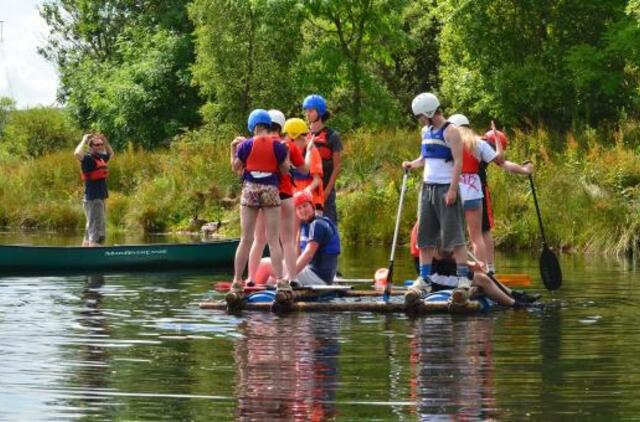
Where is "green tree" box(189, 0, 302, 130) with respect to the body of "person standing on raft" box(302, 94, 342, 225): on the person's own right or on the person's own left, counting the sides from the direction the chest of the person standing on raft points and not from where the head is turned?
on the person's own right

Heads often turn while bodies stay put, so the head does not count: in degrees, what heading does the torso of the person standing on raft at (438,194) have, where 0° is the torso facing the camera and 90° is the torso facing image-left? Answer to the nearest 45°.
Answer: approximately 45°

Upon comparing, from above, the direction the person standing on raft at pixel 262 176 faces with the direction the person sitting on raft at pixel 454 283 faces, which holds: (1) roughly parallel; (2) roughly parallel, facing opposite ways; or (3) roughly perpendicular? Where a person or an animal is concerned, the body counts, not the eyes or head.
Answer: roughly perpendicular

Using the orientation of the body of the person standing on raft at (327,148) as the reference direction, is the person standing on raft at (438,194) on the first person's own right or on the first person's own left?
on the first person's own left

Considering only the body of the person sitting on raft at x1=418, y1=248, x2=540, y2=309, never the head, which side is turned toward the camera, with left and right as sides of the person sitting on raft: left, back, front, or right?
right

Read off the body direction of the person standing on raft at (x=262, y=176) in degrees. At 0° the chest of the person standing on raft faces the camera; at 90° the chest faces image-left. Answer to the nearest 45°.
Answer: approximately 180°

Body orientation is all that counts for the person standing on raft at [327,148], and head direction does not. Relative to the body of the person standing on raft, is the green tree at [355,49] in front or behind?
behind

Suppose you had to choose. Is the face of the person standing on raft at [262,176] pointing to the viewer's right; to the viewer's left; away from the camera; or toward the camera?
away from the camera

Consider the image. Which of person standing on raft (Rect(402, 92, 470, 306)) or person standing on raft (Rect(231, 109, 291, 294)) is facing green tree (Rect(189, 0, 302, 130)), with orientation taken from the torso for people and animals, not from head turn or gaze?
person standing on raft (Rect(231, 109, 291, 294))

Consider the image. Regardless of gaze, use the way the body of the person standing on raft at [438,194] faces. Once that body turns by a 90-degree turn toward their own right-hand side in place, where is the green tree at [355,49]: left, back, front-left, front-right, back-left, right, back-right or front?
front-right
